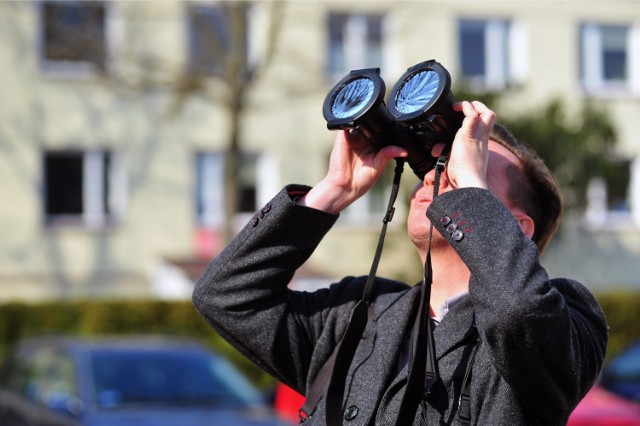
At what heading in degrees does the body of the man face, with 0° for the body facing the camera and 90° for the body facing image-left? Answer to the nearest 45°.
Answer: approximately 45°

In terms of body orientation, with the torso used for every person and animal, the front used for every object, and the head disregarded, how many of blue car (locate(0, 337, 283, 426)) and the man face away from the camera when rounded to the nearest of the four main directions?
0

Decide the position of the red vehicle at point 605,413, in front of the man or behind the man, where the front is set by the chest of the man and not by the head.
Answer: behind

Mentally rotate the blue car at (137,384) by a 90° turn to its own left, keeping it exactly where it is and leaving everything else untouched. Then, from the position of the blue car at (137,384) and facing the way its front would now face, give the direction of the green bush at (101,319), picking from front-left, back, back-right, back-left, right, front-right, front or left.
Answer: front-left

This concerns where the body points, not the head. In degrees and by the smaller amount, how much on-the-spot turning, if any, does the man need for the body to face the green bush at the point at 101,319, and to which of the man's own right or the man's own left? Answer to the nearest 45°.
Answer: approximately 135° to the man's own right

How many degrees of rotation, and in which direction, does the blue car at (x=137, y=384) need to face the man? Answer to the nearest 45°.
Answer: approximately 45° to its right

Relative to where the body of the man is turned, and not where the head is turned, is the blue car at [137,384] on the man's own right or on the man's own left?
on the man's own right
